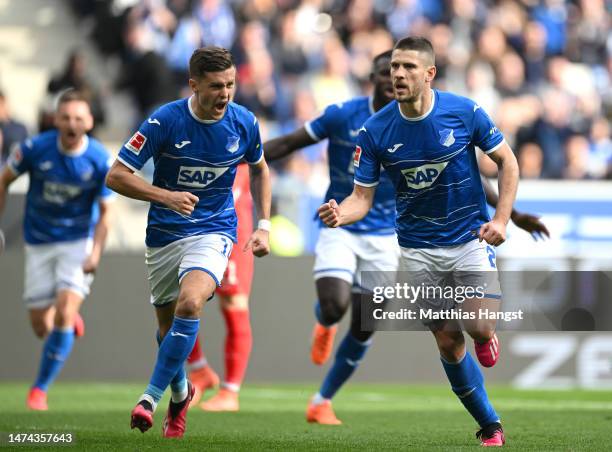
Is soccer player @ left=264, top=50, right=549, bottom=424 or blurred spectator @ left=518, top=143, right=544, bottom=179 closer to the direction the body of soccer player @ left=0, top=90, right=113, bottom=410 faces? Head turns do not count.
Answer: the soccer player

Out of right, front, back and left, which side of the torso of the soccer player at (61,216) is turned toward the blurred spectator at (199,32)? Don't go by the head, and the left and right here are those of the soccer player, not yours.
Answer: back

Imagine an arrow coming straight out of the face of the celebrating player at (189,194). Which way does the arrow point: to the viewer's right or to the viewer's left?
to the viewer's right

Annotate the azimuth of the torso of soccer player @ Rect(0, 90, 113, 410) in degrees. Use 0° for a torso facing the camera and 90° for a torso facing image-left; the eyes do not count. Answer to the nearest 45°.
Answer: approximately 0°

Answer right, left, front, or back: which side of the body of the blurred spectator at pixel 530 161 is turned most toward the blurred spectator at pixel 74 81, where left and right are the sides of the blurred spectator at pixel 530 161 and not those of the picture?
right

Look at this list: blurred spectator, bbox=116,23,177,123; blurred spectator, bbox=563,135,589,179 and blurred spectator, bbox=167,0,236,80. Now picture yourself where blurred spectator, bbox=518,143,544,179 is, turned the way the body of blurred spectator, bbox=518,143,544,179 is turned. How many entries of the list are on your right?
2

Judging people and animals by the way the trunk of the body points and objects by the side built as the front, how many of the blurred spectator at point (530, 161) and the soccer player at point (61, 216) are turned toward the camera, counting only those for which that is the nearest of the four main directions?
2

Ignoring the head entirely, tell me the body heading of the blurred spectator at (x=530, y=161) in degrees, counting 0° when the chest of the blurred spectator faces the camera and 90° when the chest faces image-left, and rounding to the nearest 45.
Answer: approximately 0°

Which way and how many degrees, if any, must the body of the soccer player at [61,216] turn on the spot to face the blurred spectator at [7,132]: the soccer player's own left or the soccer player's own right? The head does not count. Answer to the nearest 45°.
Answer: approximately 180°

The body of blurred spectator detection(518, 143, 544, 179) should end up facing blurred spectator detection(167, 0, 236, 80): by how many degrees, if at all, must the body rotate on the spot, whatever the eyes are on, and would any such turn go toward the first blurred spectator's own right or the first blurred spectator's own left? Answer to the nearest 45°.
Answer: approximately 90° to the first blurred spectator's own right

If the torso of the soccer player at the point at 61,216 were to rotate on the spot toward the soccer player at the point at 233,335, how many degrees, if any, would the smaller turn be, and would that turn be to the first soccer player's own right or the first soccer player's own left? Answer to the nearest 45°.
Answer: approximately 90° to the first soccer player's own left
